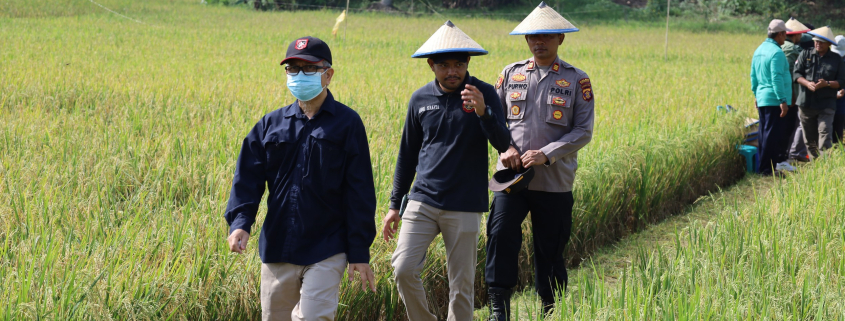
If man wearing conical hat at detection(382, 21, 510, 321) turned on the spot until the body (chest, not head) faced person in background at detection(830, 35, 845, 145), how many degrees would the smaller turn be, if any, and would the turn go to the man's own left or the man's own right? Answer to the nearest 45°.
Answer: approximately 135° to the man's own left

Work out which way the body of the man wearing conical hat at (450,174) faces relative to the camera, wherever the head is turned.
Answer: toward the camera

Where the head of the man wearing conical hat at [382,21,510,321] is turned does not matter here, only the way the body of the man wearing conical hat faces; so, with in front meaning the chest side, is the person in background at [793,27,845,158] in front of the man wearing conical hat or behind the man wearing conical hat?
behind

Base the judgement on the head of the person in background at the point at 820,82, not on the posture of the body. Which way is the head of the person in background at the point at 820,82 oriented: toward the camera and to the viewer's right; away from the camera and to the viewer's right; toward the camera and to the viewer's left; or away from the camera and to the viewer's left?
toward the camera and to the viewer's left

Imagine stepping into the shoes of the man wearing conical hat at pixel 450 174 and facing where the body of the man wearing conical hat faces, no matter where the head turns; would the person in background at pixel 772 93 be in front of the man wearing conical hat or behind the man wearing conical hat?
behind
